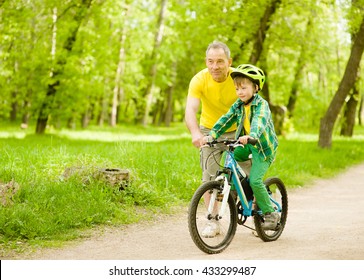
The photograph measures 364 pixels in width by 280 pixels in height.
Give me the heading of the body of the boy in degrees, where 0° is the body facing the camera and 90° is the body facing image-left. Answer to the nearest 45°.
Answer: approximately 45°

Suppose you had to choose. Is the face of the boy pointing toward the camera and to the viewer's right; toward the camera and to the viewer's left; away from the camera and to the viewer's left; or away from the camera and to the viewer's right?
toward the camera and to the viewer's left

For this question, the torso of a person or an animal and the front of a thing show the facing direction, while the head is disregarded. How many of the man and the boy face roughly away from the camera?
0

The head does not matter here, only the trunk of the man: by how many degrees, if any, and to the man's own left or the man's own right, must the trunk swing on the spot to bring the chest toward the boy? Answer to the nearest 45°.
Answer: approximately 45° to the man's own left

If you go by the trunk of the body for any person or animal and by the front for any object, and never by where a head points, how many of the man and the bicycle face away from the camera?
0

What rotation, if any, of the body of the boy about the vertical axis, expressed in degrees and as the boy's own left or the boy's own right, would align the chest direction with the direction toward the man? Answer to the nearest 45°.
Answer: approximately 90° to the boy's own right

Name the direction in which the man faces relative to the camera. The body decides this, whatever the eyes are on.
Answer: toward the camera
